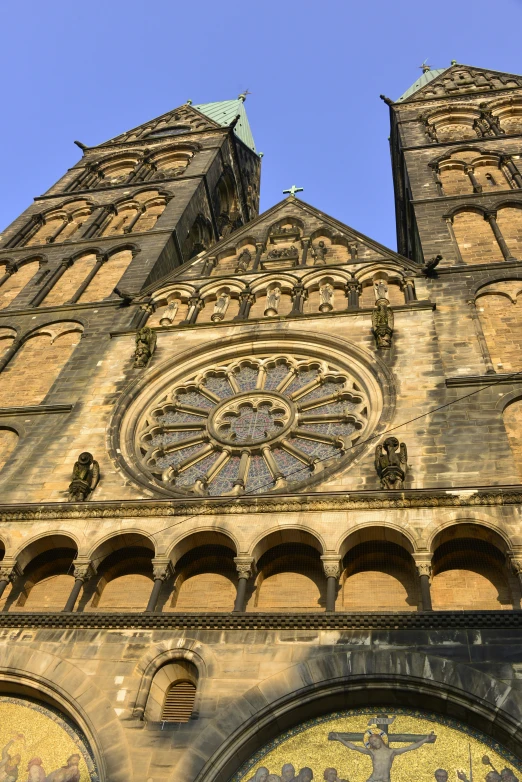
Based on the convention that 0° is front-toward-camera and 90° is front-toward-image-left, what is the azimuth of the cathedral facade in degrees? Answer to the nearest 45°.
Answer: approximately 0°
